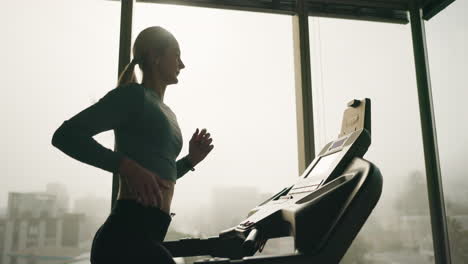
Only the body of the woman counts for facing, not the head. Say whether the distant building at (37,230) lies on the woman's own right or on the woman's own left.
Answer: on the woman's own left

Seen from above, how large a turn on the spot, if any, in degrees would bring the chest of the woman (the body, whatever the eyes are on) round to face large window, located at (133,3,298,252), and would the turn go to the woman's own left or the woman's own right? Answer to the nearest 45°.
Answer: approximately 45° to the woman's own left

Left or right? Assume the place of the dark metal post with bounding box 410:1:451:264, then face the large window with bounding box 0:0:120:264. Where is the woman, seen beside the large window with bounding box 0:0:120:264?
left

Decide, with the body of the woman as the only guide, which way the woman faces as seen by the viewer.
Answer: to the viewer's right

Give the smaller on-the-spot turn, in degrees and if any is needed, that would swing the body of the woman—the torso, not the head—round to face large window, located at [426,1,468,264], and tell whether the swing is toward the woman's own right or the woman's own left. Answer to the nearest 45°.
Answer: approximately 45° to the woman's own left

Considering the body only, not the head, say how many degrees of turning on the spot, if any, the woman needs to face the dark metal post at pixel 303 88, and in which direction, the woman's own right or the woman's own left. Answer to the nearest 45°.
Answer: approximately 45° to the woman's own left

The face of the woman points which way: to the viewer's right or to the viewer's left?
to the viewer's right
